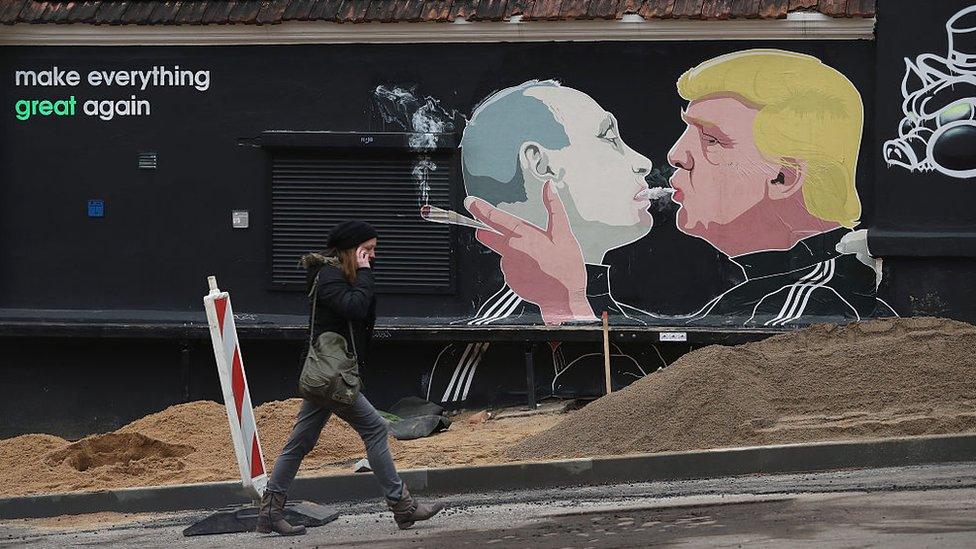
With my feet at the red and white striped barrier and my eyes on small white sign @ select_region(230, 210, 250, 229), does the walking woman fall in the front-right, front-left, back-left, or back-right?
back-right

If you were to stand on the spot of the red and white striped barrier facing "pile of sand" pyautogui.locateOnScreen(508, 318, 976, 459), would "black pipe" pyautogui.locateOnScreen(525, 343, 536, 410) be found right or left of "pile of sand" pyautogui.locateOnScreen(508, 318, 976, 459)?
left

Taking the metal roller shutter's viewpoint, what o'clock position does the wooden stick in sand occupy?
The wooden stick in sand is roughly at 10 o'clock from the metal roller shutter.

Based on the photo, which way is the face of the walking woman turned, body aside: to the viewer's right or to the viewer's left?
to the viewer's right

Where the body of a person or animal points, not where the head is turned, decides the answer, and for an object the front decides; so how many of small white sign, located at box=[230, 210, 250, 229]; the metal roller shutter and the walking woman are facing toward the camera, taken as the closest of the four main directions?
2

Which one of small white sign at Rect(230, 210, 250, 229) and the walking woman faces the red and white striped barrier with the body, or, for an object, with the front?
the small white sign

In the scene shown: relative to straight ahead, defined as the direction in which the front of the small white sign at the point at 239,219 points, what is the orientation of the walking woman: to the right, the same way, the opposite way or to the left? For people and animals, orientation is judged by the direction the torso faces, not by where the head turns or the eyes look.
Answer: to the left

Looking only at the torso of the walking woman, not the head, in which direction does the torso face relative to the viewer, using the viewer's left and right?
facing to the right of the viewer

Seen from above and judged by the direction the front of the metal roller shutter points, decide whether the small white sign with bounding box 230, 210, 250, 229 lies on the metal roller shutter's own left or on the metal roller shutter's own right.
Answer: on the metal roller shutter's own right

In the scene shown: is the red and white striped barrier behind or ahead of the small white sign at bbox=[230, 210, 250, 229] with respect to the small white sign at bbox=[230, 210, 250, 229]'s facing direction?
ahead

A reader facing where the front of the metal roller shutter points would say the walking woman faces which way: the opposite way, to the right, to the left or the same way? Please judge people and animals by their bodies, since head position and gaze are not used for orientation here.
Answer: to the left

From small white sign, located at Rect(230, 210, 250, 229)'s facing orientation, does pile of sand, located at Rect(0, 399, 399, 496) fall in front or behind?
in front

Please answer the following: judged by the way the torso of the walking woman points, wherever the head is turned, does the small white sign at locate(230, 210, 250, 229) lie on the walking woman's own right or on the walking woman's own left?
on the walking woman's own left
